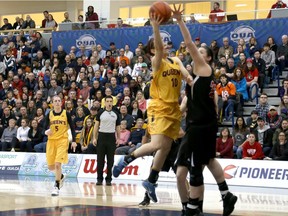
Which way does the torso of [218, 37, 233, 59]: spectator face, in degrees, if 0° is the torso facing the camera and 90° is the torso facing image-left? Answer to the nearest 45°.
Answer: approximately 0°

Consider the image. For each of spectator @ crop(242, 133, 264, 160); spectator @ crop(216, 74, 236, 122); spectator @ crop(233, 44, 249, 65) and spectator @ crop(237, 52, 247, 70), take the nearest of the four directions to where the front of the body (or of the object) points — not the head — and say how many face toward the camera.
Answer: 4

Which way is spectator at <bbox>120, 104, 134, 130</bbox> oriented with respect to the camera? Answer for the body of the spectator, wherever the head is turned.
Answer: toward the camera

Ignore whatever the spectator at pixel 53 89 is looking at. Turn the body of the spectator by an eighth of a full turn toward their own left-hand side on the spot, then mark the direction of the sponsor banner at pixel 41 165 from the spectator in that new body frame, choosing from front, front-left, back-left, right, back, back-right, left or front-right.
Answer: front-right

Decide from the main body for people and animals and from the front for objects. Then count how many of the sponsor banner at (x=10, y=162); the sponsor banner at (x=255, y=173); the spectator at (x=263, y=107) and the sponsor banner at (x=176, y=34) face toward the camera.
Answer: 4

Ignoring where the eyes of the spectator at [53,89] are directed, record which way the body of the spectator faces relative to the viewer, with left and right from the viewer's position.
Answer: facing the viewer

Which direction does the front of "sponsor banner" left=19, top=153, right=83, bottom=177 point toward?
toward the camera

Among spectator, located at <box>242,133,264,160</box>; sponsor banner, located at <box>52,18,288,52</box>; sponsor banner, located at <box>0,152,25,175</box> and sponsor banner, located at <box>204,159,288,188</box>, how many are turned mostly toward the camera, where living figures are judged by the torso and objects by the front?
4

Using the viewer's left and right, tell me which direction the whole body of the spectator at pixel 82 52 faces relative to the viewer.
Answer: facing the viewer

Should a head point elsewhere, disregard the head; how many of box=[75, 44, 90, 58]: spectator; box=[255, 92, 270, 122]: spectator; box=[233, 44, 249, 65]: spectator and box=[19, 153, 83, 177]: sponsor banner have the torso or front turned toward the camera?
4

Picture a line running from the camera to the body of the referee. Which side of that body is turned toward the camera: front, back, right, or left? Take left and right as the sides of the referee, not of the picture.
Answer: front

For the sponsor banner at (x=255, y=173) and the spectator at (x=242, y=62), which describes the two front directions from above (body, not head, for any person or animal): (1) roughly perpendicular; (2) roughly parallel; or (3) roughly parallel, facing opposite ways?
roughly parallel
